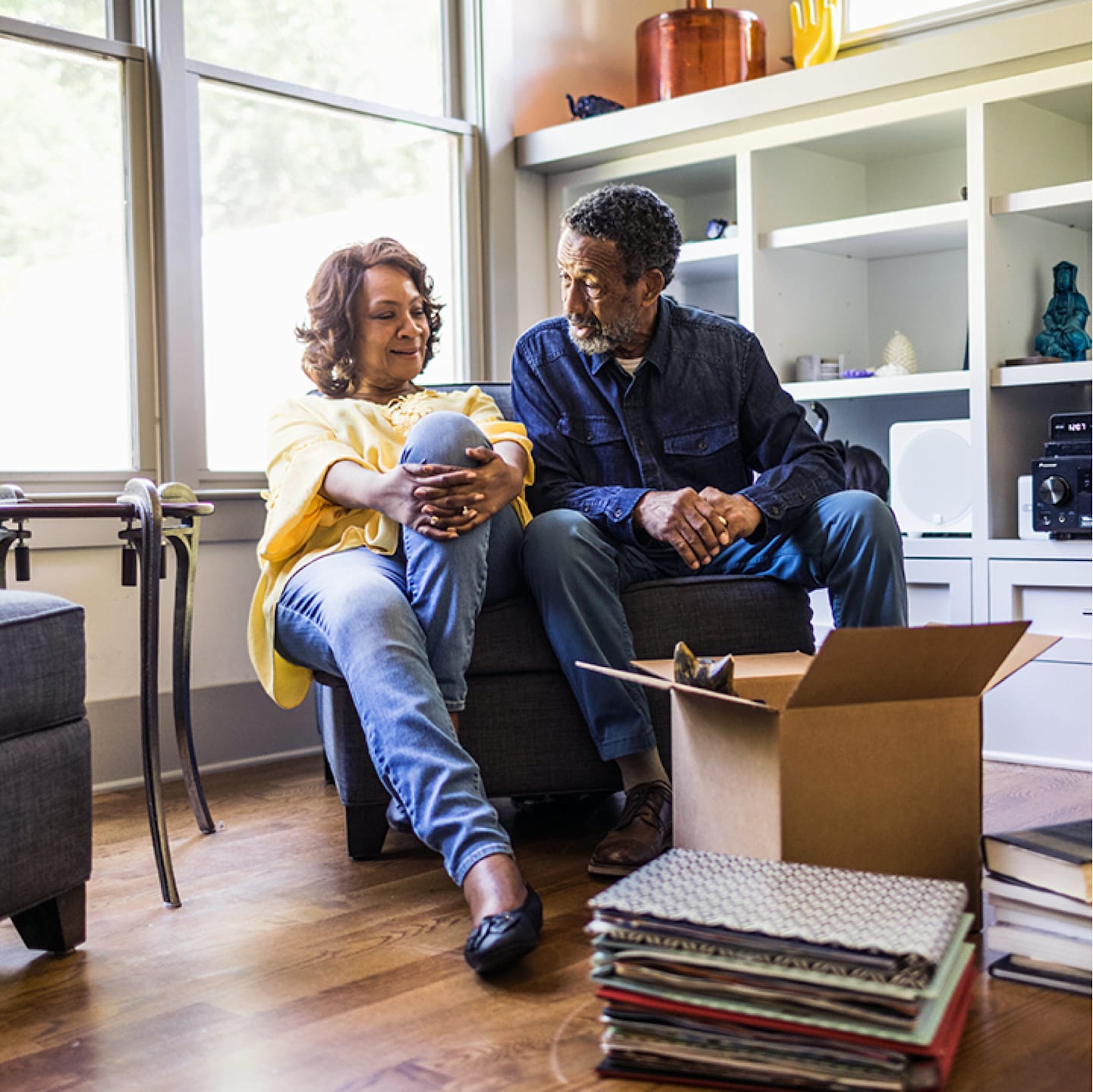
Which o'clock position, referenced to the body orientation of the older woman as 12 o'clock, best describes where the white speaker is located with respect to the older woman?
The white speaker is roughly at 9 o'clock from the older woman.

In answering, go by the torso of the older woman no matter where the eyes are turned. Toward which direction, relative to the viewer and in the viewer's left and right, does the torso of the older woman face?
facing the viewer and to the right of the viewer

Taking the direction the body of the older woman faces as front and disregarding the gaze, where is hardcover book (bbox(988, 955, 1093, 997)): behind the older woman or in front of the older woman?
in front

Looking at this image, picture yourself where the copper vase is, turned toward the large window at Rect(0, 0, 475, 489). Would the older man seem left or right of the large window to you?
left

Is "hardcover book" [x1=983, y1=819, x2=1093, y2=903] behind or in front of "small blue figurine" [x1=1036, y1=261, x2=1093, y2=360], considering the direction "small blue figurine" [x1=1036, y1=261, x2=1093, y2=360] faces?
in front

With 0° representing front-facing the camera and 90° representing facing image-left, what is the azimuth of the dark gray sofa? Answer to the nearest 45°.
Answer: approximately 0°

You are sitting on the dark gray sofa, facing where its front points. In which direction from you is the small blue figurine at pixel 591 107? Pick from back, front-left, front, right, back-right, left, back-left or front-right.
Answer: back

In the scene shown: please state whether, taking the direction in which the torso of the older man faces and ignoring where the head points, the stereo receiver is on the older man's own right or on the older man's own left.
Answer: on the older man's own left

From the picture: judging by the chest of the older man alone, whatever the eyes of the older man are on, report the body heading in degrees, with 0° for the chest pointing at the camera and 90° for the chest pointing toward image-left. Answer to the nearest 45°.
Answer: approximately 0°

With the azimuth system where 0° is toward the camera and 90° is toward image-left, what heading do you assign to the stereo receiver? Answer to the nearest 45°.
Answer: approximately 45°

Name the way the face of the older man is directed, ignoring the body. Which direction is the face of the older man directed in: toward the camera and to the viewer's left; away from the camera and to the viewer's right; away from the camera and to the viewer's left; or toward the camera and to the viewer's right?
toward the camera and to the viewer's left

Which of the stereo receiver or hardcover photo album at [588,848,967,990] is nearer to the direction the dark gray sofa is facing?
the hardcover photo album
